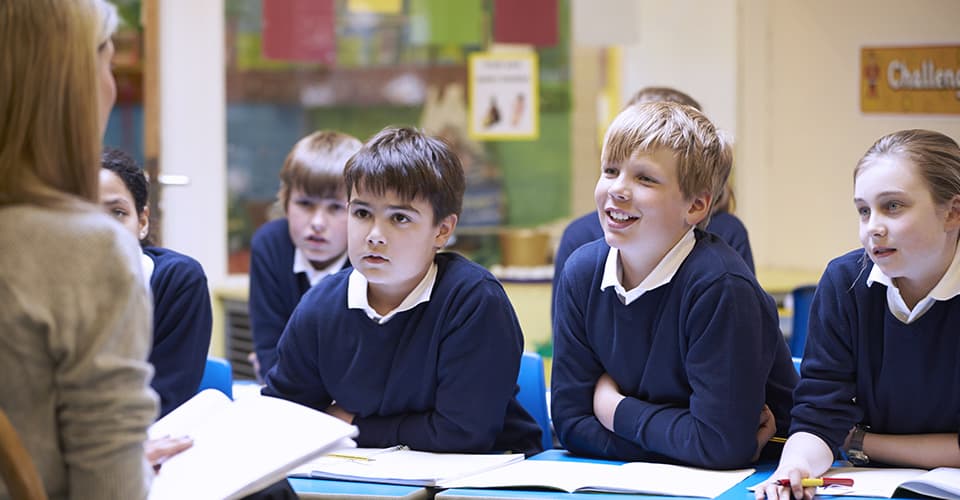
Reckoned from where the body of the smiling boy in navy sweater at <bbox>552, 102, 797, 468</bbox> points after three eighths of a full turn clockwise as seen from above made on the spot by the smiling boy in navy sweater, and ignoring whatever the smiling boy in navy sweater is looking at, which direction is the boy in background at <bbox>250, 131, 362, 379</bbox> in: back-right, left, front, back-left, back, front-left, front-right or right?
front-left

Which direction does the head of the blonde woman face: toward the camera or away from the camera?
away from the camera

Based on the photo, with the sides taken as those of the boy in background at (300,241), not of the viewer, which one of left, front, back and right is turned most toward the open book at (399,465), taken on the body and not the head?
front

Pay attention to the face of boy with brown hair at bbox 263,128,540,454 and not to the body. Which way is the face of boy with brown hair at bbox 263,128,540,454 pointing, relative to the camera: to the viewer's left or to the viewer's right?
to the viewer's left

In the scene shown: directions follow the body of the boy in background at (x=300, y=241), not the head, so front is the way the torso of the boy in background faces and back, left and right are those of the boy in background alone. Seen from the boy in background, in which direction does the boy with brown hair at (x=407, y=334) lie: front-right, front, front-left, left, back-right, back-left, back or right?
front

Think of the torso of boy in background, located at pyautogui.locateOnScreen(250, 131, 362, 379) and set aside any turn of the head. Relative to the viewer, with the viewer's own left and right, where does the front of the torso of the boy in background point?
facing the viewer

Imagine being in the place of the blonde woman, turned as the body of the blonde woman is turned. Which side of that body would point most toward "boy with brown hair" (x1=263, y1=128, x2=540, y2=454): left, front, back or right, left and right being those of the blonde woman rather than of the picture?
front

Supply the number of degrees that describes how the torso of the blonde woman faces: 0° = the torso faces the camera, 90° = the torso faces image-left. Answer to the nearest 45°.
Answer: approximately 225°

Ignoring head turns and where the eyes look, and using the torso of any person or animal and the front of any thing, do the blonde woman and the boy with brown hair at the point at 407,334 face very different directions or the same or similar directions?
very different directions

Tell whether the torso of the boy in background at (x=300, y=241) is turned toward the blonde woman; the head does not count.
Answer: yes

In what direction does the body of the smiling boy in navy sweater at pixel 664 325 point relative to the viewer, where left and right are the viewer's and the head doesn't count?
facing the viewer and to the left of the viewer

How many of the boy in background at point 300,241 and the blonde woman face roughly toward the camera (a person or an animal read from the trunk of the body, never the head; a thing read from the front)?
1

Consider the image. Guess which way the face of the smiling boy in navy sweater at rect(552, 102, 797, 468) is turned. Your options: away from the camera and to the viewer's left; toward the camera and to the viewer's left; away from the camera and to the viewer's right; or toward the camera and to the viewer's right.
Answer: toward the camera and to the viewer's left

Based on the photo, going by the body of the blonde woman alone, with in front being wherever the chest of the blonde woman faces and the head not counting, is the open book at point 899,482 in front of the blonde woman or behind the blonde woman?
in front
